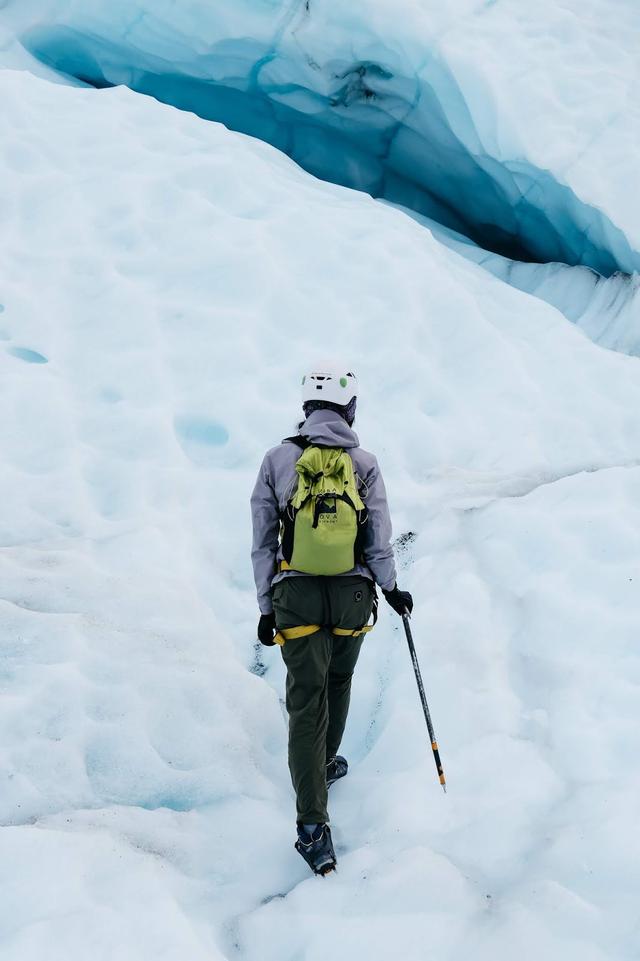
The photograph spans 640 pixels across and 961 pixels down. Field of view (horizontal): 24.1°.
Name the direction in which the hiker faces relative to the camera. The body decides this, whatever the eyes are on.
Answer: away from the camera
